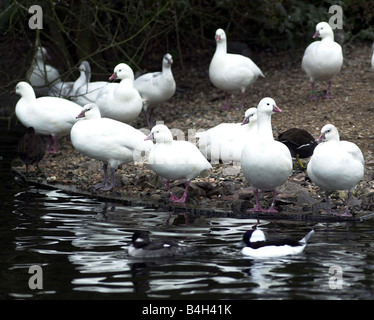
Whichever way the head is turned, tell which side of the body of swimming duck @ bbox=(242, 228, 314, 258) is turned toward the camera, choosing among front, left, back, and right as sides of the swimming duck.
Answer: left

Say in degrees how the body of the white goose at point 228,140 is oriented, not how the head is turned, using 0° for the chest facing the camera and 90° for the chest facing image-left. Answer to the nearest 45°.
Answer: approximately 270°

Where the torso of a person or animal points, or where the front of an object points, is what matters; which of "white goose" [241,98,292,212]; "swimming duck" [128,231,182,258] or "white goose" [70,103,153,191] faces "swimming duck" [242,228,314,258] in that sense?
"white goose" [241,98,292,212]

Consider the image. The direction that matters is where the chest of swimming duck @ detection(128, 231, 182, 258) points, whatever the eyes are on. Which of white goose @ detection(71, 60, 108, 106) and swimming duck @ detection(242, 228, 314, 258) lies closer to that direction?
the white goose

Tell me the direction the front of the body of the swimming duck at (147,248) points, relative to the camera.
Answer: to the viewer's left

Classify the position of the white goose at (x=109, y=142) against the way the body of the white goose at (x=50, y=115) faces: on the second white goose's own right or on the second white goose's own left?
on the second white goose's own left

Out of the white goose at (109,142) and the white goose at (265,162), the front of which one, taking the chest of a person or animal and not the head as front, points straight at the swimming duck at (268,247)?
the white goose at (265,162)

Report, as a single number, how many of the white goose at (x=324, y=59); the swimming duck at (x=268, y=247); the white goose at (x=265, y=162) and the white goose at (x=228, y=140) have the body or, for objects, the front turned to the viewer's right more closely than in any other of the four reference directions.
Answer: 1

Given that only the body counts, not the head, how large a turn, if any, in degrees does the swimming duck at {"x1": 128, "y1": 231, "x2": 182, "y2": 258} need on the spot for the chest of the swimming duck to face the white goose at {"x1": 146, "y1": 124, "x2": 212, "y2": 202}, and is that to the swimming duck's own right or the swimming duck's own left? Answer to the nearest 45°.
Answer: approximately 90° to the swimming duck's own right

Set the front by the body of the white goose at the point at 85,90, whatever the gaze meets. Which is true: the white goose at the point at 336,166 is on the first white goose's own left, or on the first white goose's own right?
on the first white goose's own left

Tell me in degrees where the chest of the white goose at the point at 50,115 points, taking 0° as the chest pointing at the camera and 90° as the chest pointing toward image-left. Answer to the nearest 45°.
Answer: approximately 90°

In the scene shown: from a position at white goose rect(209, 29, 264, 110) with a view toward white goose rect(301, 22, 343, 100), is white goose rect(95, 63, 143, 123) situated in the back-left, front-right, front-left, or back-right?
back-right

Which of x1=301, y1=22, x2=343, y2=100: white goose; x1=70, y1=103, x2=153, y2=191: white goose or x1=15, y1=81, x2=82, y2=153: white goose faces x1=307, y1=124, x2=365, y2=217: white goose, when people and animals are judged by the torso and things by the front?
x1=301, y1=22, x2=343, y2=100: white goose

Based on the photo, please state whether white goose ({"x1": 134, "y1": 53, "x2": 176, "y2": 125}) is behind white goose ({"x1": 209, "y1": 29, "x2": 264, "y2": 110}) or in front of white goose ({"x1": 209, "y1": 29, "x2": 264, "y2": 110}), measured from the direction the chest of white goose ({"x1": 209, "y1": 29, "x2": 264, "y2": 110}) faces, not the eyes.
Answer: in front

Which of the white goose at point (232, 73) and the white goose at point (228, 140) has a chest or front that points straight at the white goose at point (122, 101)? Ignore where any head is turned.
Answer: the white goose at point (232, 73)

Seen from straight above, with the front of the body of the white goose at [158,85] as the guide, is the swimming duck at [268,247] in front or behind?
in front
